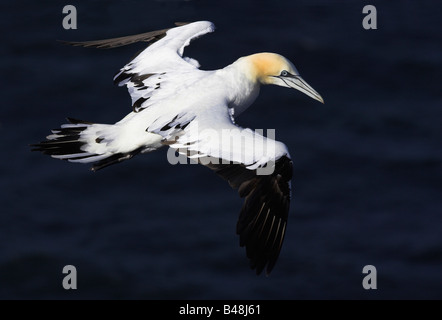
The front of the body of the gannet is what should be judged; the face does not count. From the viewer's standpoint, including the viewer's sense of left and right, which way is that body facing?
facing to the right of the viewer
